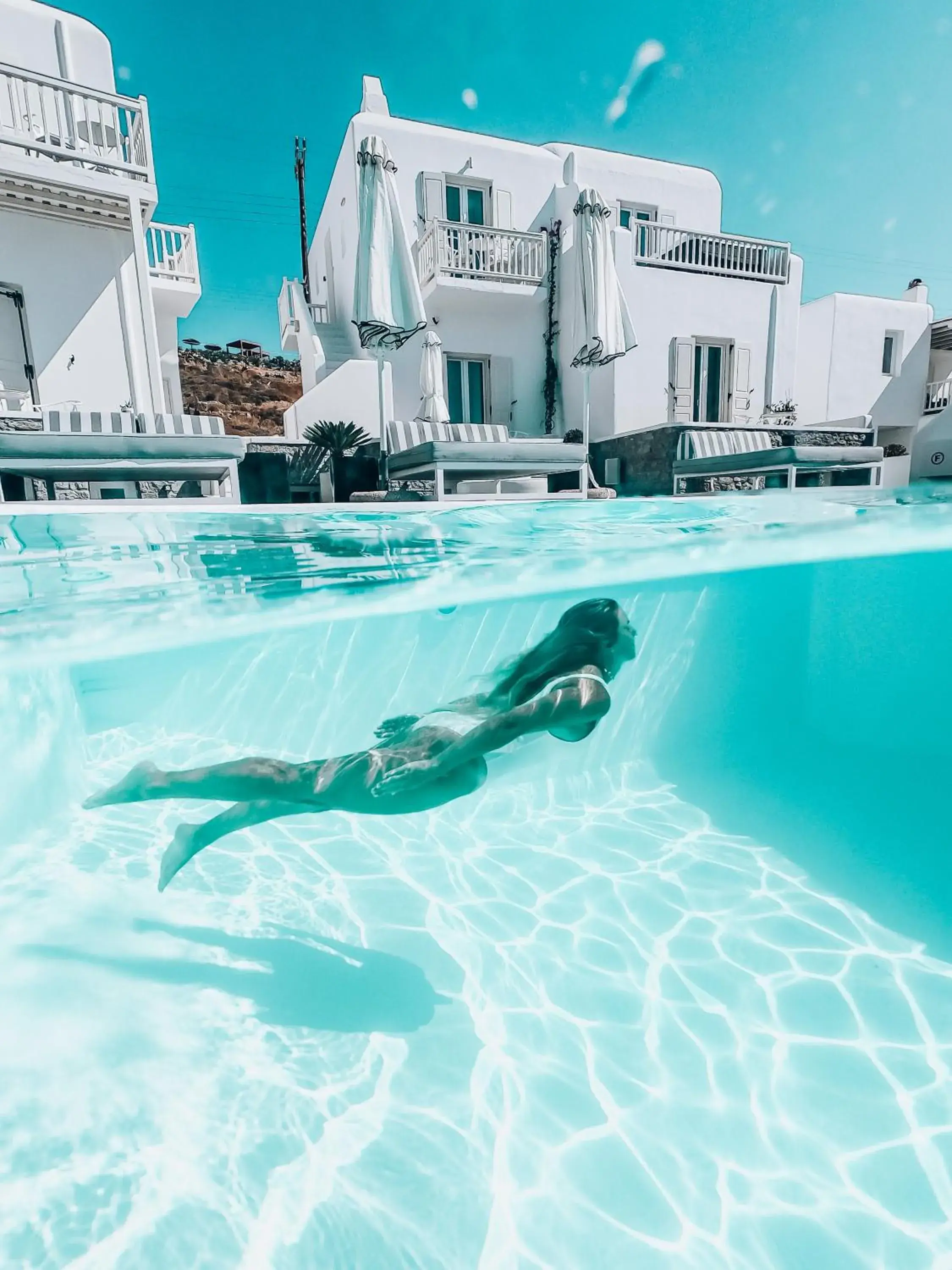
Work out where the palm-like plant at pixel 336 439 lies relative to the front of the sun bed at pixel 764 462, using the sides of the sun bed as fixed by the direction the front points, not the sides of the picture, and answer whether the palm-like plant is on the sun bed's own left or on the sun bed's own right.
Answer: on the sun bed's own right

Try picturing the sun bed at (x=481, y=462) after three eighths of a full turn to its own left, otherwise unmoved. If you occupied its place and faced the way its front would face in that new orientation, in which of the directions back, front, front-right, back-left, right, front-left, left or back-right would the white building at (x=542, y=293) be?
front

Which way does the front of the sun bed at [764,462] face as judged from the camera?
facing the viewer and to the right of the viewer

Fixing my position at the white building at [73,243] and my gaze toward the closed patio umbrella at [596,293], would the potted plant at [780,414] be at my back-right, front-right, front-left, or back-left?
front-left

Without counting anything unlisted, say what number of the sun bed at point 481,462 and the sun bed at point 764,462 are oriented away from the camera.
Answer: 0

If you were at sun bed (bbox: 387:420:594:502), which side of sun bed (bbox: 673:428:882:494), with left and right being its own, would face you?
right

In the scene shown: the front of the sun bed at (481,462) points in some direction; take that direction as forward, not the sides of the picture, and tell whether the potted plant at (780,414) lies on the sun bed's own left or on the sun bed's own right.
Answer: on the sun bed's own left

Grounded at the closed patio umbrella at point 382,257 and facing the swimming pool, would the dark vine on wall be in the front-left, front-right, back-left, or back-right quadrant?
back-left

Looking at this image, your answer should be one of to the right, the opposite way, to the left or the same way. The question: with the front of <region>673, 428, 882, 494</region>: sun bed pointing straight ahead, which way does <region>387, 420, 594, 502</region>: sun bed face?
the same way

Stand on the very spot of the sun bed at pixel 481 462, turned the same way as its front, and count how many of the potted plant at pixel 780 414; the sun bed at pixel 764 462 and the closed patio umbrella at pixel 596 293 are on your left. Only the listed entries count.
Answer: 3

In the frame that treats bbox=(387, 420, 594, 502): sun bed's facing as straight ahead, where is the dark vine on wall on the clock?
The dark vine on wall is roughly at 8 o'clock from the sun bed.

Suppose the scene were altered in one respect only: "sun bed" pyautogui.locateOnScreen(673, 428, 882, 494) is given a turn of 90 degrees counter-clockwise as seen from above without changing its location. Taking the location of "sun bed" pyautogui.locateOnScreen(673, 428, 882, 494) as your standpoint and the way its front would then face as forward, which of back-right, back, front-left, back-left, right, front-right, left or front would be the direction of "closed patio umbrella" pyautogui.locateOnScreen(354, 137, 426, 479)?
back

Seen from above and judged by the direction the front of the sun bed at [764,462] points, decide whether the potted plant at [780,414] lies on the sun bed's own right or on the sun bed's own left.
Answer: on the sun bed's own left

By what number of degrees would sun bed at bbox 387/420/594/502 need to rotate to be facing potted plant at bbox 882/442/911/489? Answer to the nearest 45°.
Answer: approximately 90° to its left

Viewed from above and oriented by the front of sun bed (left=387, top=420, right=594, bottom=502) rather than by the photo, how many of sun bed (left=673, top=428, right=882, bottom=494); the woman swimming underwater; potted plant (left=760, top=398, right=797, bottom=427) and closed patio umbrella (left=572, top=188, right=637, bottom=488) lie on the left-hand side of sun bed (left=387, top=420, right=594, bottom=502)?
3

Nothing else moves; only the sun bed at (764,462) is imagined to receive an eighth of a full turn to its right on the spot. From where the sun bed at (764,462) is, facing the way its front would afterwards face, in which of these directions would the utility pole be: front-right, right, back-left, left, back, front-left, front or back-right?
back-right

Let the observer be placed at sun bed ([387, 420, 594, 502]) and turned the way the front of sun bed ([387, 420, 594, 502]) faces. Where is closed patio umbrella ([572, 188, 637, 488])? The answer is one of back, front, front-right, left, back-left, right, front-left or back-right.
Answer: left
